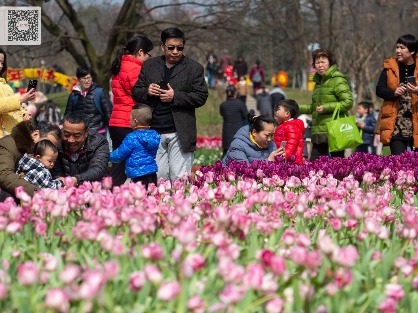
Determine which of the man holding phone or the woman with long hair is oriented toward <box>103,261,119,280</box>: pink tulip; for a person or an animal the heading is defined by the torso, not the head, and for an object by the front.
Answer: the man holding phone

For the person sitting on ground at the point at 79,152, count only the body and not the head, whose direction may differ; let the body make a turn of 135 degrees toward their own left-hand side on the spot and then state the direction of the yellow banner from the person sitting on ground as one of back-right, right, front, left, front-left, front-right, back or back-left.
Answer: left

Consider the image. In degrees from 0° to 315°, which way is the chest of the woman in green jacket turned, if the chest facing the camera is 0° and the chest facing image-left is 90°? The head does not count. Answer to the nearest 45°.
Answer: approximately 45°

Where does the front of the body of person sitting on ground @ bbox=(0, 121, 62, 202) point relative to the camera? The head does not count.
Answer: to the viewer's right

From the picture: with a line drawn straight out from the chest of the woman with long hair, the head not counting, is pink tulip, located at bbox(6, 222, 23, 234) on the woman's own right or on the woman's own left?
on the woman's own right

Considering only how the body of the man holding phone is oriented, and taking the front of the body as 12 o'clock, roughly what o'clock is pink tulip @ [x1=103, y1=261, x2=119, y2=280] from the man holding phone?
The pink tulip is roughly at 12 o'clock from the man holding phone.

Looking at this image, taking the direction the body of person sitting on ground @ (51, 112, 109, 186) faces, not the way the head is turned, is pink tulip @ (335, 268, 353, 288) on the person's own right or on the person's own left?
on the person's own left

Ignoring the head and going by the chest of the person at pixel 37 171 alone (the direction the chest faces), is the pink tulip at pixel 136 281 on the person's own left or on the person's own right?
on the person's own right
